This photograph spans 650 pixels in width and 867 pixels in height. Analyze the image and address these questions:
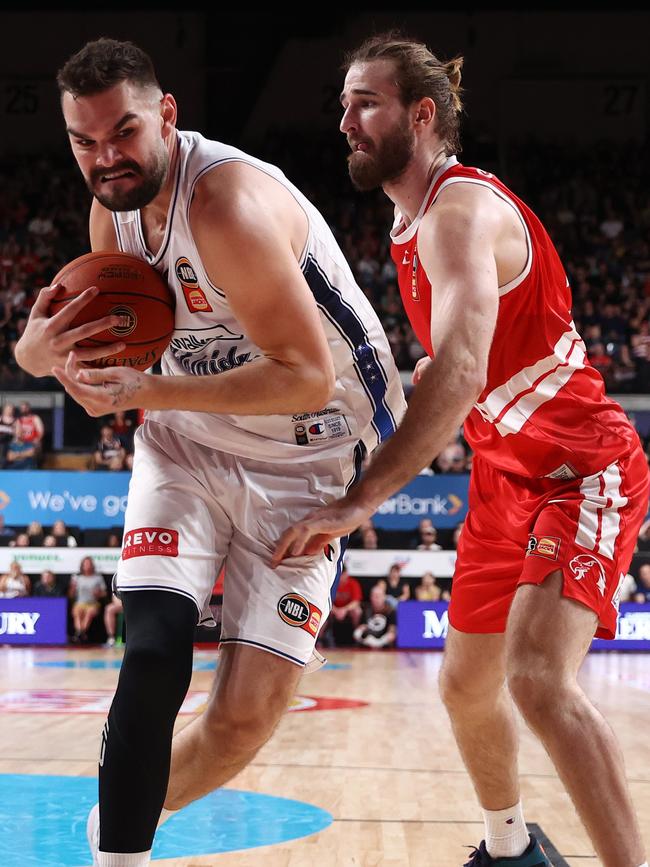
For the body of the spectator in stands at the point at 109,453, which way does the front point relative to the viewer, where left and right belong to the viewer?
facing the viewer

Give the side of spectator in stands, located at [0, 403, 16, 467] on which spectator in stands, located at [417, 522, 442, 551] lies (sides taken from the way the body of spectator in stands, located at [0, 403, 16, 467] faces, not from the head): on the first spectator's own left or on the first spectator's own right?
on the first spectator's own left

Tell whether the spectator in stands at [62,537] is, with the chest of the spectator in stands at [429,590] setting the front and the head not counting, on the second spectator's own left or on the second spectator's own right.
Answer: on the second spectator's own right

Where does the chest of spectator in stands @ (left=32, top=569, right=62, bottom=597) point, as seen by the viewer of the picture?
toward the camera

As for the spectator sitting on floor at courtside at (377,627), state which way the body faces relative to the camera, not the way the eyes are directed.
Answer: toward the camera

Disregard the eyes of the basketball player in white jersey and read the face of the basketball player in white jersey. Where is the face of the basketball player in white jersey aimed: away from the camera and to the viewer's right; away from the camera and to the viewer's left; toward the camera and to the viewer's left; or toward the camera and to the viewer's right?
toward the camera and to the viewer's left

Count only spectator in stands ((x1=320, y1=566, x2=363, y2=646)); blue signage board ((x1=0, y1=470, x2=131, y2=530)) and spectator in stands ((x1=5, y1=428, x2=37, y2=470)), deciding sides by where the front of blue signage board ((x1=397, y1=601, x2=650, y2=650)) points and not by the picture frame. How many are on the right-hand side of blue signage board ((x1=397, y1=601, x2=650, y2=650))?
3

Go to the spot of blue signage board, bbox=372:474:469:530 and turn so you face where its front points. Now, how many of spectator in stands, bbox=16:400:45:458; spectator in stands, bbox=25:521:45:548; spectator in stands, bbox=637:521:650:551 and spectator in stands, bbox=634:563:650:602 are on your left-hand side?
2

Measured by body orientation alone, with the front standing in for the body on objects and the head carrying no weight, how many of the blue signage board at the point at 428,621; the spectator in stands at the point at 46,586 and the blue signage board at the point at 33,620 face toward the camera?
3

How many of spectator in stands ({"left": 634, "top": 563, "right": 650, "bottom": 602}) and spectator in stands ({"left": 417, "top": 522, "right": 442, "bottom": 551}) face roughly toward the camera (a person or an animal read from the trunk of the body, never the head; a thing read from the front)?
2

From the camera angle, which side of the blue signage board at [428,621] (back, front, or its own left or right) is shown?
front
